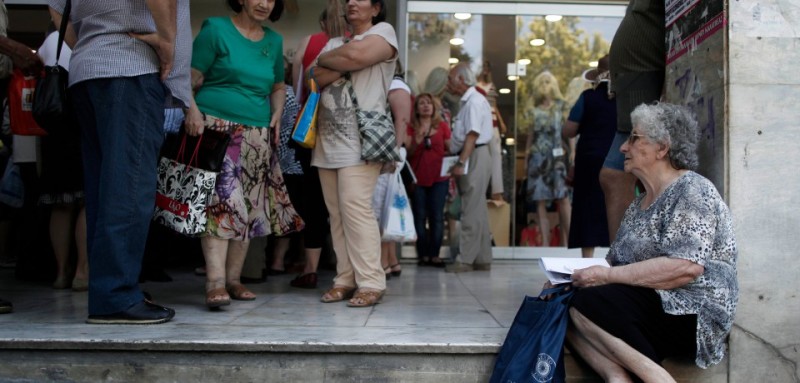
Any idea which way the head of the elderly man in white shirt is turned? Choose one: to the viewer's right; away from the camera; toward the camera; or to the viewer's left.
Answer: to the viewer's left

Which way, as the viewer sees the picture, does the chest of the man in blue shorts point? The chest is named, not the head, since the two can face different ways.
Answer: to the viewer's left

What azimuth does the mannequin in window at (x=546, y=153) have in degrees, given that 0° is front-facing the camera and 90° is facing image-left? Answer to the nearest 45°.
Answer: approximately 0°

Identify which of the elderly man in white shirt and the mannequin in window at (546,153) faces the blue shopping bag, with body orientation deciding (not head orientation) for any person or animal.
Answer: the mannequin in window

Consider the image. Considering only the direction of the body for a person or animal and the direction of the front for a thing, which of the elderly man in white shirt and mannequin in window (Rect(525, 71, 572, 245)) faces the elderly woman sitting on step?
the mannequin in window

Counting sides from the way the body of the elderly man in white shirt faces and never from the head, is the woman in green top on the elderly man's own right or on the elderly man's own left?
on the elderly man's own left

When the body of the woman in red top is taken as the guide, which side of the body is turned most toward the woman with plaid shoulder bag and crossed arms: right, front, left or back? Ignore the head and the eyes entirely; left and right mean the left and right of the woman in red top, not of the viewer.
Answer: front

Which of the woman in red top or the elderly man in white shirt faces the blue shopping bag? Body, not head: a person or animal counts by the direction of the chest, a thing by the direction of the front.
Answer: the woman in red top

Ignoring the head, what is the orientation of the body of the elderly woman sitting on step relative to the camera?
to the viewer's left

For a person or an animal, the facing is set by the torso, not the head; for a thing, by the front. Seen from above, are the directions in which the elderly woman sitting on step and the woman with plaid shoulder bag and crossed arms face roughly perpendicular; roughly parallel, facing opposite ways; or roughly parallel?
roughly perpendicular

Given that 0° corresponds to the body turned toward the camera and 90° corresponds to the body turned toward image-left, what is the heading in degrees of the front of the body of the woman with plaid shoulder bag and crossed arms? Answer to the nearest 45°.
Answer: approximately 45°

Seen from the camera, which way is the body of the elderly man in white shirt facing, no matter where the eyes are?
to the viewer's left

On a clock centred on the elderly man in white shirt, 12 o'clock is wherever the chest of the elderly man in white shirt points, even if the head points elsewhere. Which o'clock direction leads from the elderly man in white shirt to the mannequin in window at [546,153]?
The mannequin in window is roughly at 4 o'clock from the elderly man in white shirt.
